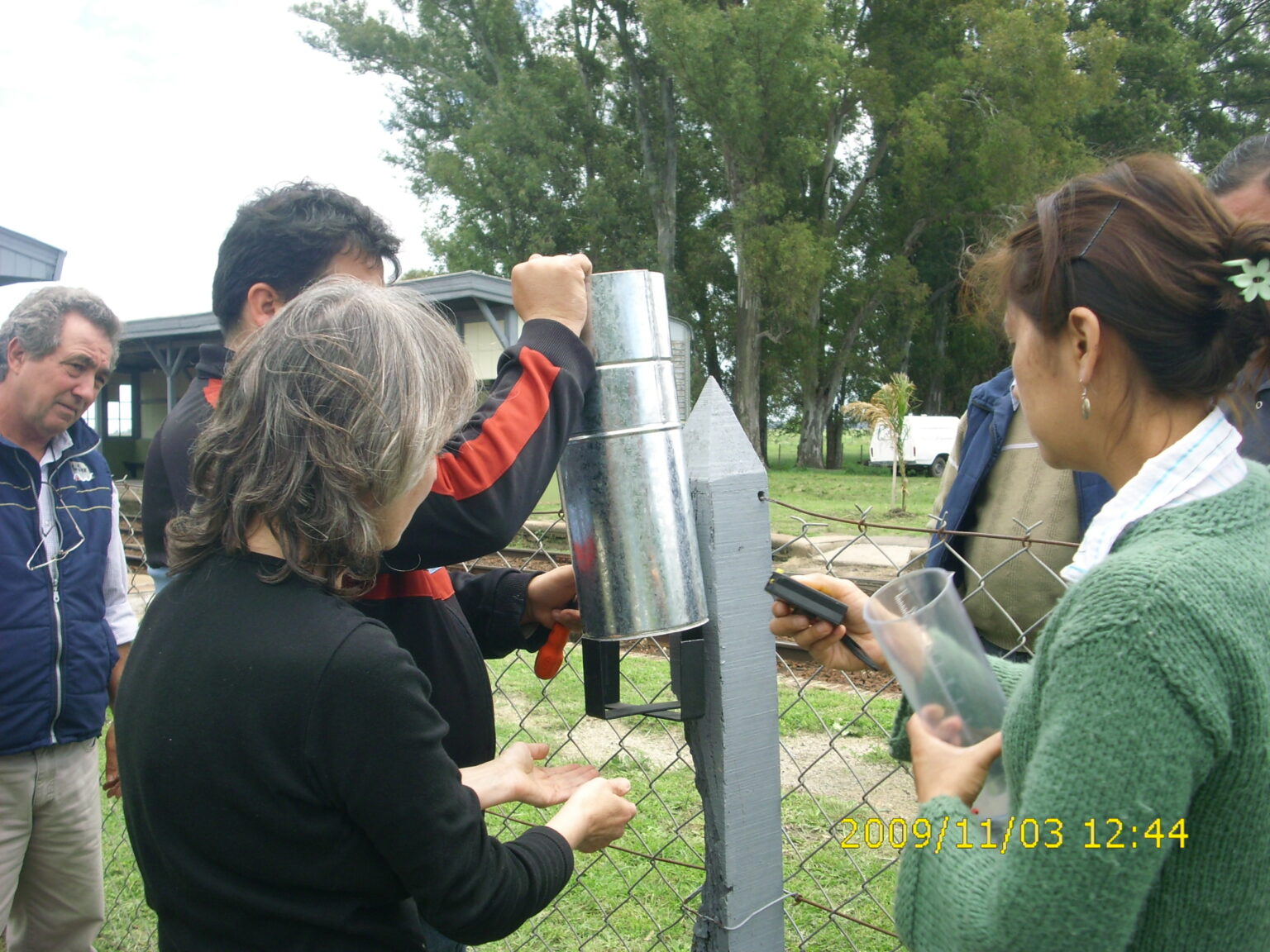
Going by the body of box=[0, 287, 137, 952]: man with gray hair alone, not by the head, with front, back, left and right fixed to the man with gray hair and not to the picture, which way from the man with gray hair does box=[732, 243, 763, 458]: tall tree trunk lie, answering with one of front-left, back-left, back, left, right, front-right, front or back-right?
left

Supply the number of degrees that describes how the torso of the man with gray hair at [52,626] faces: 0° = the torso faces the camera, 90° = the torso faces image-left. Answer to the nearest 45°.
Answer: approximately 315°

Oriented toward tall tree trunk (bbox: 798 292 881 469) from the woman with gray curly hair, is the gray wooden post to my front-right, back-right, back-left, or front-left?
front-right

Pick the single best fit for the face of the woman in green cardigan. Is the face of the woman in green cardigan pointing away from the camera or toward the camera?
away from the camera

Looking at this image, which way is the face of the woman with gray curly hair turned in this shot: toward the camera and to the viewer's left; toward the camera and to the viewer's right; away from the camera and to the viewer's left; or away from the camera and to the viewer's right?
away from the camera and to the viewer's right

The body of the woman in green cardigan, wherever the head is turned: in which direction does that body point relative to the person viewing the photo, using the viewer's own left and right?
facing away from the viewer and to the left of the viewer

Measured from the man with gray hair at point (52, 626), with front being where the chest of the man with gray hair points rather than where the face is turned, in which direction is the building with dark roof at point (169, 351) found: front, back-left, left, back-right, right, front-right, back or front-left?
back-left

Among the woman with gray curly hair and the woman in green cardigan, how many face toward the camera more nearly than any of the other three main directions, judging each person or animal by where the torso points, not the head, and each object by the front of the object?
0

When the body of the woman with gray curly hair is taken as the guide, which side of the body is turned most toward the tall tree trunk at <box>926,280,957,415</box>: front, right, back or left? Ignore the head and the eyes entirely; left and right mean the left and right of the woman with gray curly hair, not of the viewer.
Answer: front

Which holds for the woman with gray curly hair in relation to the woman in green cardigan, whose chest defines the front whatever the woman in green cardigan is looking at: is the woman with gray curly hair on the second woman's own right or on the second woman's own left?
on the second woman's own left

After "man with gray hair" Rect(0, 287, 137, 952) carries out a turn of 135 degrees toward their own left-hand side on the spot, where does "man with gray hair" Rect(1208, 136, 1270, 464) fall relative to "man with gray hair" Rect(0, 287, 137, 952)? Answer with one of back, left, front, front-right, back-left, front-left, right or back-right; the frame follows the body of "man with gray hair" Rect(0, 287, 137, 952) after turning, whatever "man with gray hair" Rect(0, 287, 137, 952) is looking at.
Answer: back-right

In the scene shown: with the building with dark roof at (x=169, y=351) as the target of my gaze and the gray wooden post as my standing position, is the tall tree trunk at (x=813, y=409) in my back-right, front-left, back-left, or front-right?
front-right

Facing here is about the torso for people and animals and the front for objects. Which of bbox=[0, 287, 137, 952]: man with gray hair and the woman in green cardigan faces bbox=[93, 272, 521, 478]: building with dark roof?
the woman in green cardigan

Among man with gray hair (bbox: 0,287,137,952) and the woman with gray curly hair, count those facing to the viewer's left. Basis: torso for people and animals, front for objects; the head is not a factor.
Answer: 0

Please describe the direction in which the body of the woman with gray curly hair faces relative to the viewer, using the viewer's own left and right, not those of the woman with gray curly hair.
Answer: facing away from the viewer and to the right of the viewer
